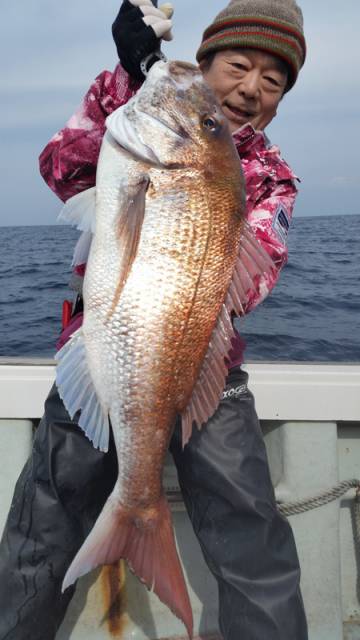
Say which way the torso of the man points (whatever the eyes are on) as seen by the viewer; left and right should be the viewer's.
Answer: facing the viewer

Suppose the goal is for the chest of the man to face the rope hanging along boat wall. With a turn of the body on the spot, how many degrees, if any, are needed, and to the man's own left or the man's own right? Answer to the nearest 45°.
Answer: approximately 135° to the man's own left
